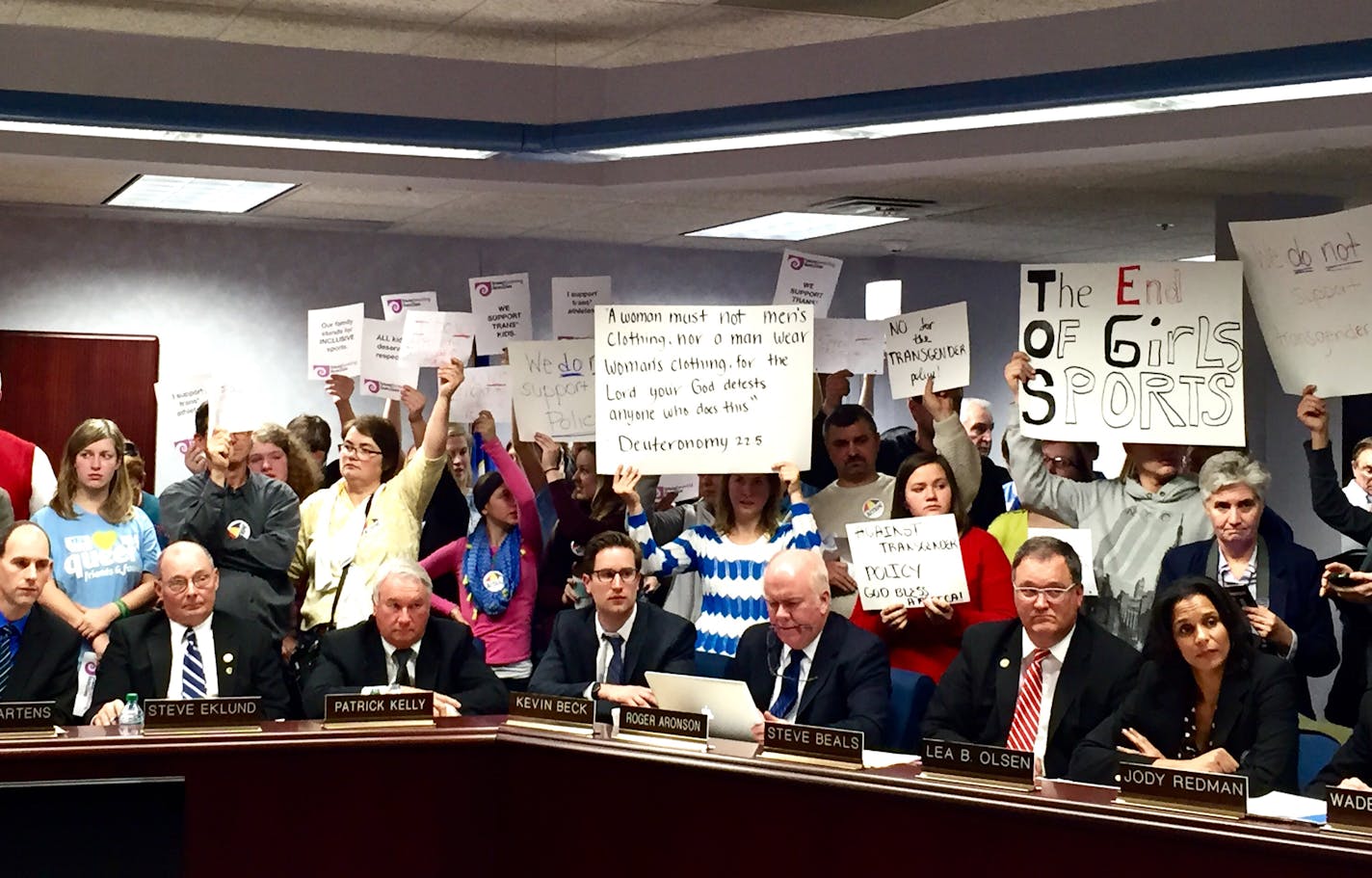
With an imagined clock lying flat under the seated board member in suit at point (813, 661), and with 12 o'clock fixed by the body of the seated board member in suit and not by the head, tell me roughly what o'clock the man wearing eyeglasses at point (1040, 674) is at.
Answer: The man wearing eyeglasses is roughly at 8 o'clock from the seated board member in suit.

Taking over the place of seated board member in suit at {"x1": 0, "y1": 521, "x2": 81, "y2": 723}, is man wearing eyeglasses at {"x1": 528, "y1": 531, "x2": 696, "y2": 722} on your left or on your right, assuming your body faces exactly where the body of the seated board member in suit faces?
on your left

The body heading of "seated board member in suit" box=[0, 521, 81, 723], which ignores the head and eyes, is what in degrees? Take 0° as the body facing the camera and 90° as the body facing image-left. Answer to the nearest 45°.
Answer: approximately 45°

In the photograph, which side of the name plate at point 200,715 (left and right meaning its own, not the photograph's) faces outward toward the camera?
front

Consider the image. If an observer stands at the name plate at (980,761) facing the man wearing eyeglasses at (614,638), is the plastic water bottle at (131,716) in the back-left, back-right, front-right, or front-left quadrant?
front-left

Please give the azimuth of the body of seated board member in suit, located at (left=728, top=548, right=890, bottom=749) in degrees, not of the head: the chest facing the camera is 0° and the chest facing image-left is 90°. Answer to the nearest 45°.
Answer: approximately 45°

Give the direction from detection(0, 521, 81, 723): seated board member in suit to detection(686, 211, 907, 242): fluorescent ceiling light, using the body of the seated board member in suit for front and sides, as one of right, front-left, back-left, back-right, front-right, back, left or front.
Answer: back

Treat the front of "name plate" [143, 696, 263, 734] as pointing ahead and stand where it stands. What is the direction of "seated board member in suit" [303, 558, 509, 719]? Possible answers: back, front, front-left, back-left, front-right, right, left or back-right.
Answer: back-left

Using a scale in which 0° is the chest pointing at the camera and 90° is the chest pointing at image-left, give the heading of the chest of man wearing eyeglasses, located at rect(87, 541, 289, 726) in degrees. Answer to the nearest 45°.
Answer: approximately 0°

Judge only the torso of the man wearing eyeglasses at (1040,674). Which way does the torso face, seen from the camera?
toward the camera

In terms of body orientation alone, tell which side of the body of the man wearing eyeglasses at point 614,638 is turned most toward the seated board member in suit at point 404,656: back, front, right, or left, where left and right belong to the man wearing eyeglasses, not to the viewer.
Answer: right

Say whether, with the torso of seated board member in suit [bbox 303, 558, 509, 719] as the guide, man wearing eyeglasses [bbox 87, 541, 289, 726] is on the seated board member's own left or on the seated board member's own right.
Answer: on the seated board member's own right

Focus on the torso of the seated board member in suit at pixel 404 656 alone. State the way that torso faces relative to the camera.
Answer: toward the camera
